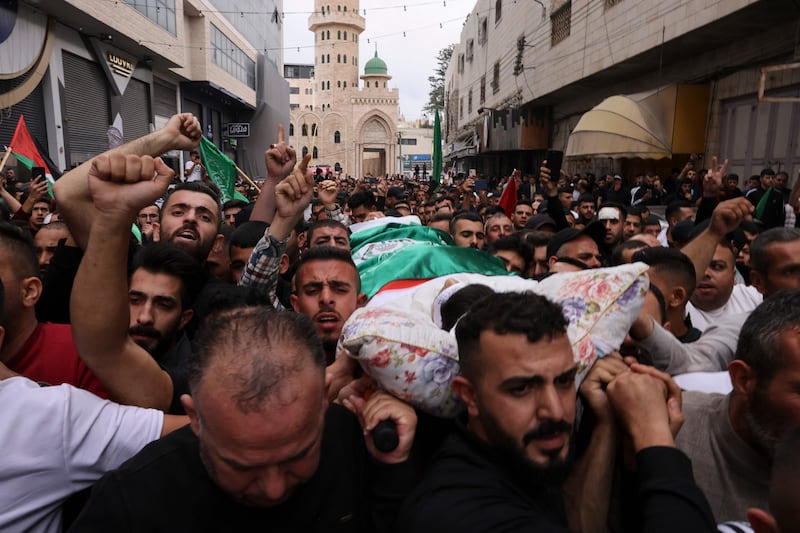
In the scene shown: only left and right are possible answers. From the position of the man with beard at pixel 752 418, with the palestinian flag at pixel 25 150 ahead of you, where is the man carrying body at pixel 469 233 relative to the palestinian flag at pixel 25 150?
right

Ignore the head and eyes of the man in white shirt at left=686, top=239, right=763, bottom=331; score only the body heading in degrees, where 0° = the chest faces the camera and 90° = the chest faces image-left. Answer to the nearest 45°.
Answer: approximately 45°

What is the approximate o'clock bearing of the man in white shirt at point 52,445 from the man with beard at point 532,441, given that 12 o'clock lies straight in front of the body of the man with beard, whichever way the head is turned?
The man in white shirt is roughly at 4 o'clock from the man with beard.

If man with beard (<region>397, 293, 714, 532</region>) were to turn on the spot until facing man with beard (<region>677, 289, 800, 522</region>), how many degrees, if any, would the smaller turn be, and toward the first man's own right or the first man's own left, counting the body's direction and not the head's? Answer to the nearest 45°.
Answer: approximately 90° to the first man's own left

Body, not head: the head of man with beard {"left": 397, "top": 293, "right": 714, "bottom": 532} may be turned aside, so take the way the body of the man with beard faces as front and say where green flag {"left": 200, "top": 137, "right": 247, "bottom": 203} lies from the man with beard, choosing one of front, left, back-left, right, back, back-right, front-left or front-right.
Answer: back

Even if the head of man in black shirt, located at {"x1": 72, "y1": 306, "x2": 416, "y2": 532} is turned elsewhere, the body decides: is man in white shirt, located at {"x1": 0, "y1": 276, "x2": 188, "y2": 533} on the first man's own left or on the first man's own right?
on the first man's own right

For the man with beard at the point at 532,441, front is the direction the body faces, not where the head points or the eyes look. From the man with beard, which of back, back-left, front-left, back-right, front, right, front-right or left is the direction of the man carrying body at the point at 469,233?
back-left

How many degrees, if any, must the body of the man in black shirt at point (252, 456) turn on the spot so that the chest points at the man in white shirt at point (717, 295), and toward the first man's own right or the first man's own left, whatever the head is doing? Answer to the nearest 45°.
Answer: approximately 135° to the first man's own left

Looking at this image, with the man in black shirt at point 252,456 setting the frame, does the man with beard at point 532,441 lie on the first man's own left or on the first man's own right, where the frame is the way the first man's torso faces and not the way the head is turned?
on the first man's own left
